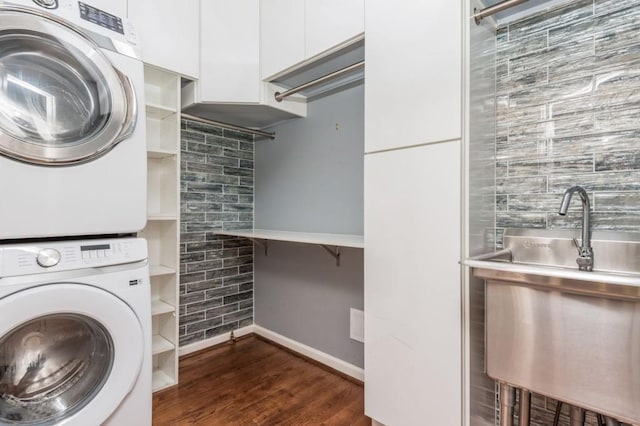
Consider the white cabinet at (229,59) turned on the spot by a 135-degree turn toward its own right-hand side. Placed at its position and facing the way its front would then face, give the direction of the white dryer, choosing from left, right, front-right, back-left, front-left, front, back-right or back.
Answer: left

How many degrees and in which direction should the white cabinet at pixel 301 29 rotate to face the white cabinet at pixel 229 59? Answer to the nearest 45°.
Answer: approximately 90° to its right

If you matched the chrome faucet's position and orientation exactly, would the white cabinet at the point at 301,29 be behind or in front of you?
in front

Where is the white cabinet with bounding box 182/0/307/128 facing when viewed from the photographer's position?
facing the viewer

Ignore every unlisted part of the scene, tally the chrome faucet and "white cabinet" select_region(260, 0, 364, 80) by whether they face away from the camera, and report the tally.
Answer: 0

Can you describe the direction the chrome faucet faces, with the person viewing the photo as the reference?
facing the viewer and to the left of the viewer

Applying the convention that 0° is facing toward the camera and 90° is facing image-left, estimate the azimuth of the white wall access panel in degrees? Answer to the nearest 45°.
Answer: approximately 45°

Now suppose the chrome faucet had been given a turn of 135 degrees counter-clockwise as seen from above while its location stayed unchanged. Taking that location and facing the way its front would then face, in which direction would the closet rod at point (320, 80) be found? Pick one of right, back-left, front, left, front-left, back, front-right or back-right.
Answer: back

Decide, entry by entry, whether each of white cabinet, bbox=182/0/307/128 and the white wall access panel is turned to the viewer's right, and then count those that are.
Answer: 0

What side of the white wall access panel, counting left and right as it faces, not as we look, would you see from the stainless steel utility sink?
left

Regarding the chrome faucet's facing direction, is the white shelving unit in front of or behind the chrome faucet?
in front

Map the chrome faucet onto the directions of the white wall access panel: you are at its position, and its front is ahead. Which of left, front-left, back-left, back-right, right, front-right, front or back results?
left
